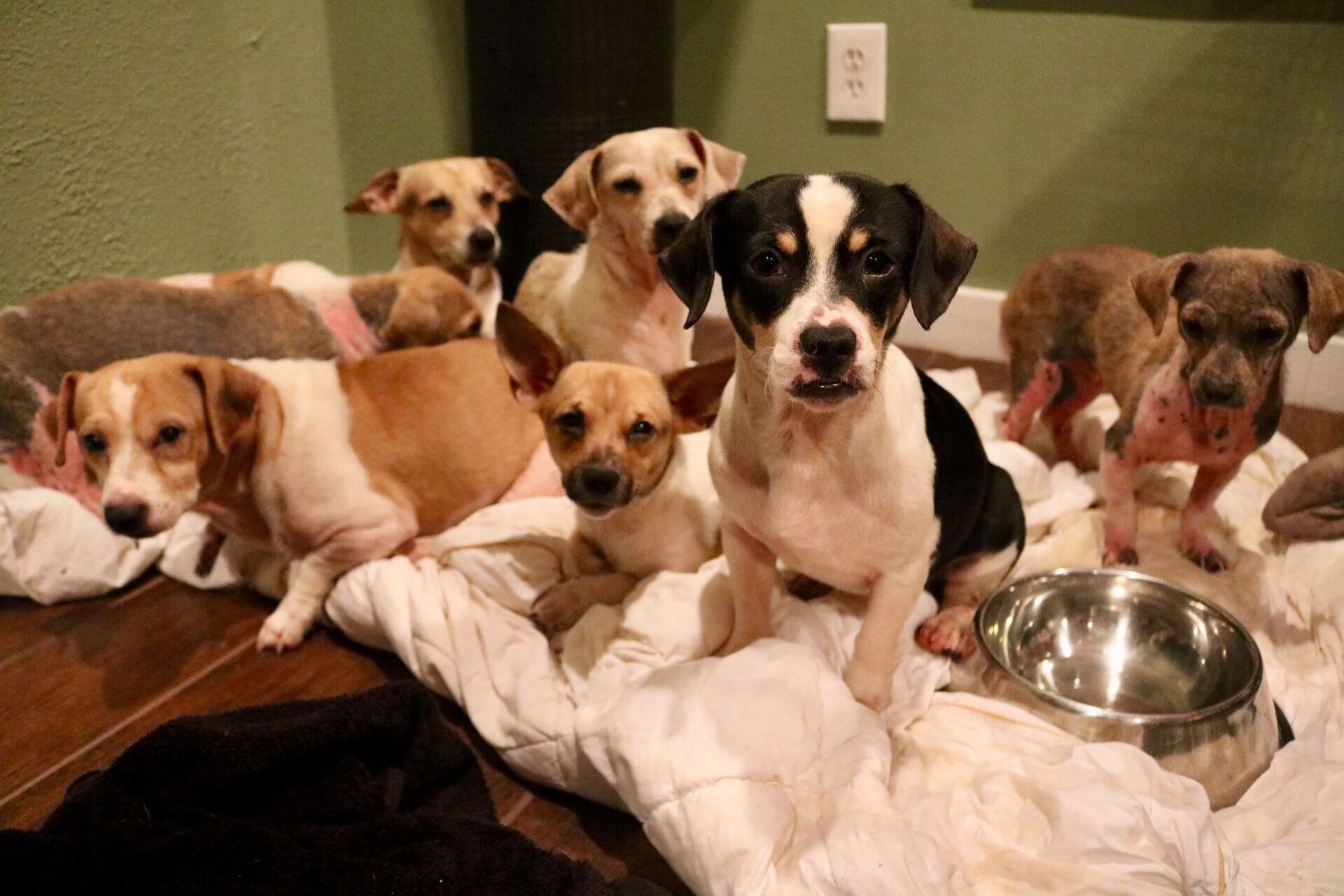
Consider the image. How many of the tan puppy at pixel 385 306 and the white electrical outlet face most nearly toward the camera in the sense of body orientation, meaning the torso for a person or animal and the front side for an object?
1

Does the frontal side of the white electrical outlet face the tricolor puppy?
yes

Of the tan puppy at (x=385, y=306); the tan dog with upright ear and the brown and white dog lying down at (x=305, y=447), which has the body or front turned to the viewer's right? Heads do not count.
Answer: the tan puppy

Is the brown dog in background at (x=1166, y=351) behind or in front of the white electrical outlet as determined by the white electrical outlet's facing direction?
in front

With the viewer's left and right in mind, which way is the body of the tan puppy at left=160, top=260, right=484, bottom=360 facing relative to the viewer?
facing to the right of the viewer

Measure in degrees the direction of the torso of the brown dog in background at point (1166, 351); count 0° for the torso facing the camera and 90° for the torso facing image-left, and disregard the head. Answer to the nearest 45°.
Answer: approximately 315°

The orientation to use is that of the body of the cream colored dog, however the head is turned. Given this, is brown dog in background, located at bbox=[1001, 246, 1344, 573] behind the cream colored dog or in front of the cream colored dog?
in front

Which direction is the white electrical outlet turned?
toward the camera

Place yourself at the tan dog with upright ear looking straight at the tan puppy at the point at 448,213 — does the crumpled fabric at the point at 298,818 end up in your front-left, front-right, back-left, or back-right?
back-left

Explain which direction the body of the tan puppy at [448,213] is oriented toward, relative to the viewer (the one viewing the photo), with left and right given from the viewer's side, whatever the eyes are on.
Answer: facing the viewer and to the right of the viewer

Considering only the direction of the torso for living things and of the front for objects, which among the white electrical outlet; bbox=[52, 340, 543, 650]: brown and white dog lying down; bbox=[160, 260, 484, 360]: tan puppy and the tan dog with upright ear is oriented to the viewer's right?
the tan puppy

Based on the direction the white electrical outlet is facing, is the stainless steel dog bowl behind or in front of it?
in front

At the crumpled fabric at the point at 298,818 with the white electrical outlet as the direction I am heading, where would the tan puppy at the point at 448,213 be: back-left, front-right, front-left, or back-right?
front-left
